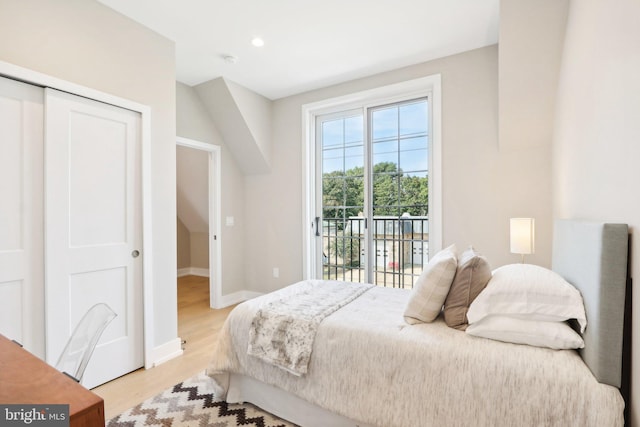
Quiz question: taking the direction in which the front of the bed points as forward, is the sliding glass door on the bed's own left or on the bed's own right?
on the bed's own right

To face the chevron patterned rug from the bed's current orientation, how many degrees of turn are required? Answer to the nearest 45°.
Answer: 0° — it already faces it

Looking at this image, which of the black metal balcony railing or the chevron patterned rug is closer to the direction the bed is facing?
the chevron patterned rug

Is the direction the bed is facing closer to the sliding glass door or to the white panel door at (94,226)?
the white panel door

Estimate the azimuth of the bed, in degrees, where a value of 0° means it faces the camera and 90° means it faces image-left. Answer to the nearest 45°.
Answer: approximately 90°

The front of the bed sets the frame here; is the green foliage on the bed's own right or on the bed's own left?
on the bed's own right

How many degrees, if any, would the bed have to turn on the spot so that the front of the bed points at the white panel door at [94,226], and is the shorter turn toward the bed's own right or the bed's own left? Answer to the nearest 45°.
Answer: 0° — it already faces it

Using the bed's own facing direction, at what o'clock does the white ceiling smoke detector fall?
The white ceiling smoke detector is roughly at 1 o'clock from the bed.

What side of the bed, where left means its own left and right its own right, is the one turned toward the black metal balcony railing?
right

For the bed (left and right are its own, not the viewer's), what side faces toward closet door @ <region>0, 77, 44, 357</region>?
front

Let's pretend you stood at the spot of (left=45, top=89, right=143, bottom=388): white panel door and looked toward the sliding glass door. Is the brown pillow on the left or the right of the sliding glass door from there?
right
